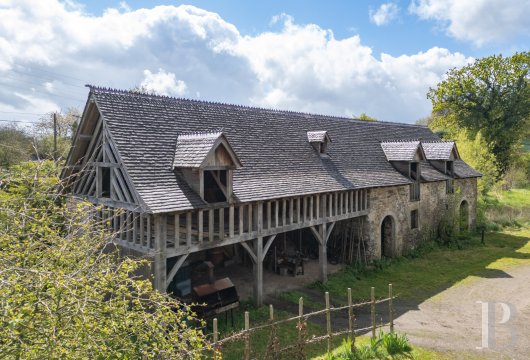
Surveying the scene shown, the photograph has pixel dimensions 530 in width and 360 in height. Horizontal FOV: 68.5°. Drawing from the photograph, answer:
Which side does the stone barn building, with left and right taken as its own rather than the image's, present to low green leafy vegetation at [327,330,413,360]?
front

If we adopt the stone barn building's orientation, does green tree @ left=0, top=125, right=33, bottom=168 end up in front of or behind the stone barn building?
behind

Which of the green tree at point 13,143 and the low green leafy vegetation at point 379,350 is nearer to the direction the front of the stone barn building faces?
the low green leafy vegetation

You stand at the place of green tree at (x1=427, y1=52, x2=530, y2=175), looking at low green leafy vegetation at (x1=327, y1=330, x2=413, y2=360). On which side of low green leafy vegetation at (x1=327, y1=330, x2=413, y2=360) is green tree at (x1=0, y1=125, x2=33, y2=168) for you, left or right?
right

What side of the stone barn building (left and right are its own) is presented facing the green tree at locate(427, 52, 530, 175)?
left
